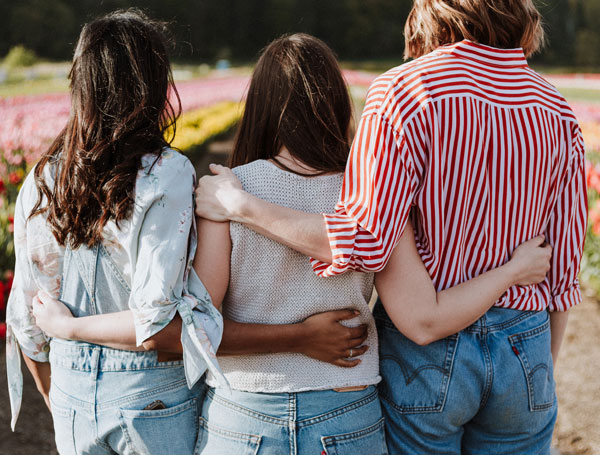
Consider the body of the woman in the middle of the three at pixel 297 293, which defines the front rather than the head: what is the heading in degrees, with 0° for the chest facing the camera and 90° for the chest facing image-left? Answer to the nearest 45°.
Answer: approximately 180°

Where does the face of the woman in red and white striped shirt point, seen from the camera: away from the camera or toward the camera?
away from the camera

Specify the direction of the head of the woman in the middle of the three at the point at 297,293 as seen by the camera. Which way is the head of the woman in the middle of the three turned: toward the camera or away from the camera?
away from the camera
